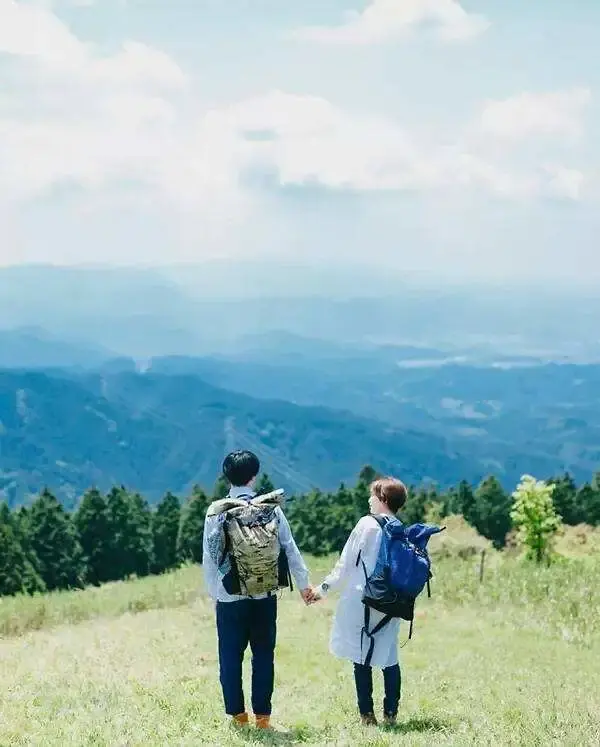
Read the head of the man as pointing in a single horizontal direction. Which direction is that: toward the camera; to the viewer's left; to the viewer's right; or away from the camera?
away from the camera

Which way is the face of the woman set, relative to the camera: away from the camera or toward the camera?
away from the camera

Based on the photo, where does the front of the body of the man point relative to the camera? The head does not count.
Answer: away from the camera

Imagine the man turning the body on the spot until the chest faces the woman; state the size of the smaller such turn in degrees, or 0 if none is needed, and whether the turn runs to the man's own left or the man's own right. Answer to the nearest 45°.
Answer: approximately 90° to the man's own right
